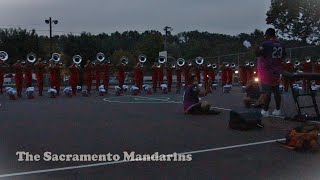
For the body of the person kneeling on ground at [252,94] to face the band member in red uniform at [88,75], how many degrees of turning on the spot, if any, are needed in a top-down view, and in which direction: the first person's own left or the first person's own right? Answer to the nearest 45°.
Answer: approximately 45° to the first person's own left

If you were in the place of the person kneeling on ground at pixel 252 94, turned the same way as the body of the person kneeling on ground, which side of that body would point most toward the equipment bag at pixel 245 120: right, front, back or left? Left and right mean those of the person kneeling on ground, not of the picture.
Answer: front

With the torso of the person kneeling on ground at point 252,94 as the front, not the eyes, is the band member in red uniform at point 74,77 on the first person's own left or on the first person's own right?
on the first person's own left

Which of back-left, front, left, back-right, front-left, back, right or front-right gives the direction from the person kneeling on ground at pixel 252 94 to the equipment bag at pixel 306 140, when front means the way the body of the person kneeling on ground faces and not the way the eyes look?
back

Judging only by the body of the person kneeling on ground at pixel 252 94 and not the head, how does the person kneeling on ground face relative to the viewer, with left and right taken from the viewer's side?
facing away from the viewer

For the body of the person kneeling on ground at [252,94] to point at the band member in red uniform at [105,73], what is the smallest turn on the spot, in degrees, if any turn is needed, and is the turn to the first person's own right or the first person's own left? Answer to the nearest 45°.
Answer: approximately 45° to the first person's own left
